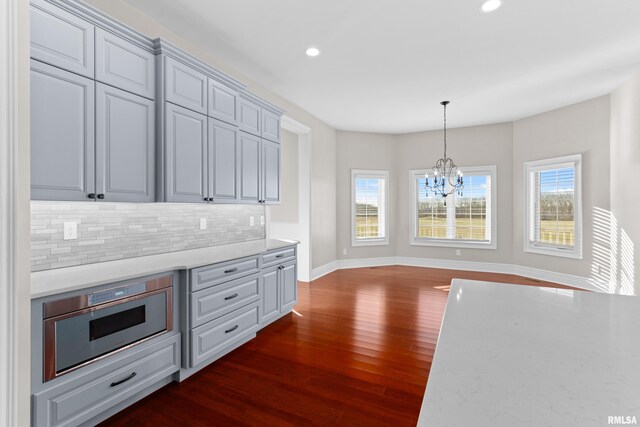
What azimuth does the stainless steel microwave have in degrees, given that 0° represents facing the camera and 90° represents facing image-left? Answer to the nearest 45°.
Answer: approximately 315°

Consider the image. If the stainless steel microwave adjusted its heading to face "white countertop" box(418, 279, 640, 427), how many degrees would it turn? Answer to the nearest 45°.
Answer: approximately 45° to its right
